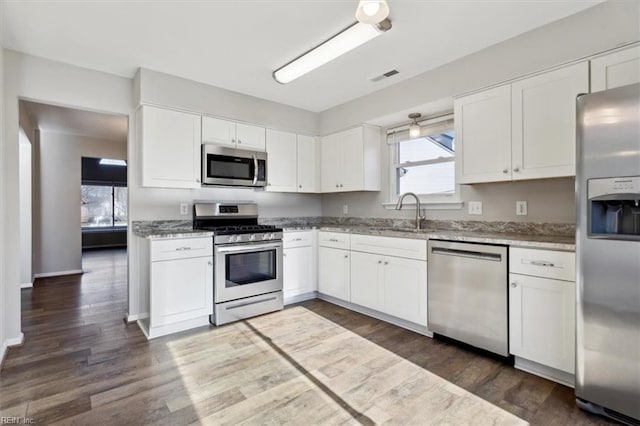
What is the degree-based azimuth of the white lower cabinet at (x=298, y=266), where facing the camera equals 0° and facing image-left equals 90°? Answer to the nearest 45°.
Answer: approximately 315°

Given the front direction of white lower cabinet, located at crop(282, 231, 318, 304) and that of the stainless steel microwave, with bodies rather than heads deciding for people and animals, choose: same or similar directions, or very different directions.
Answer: same or similar directions

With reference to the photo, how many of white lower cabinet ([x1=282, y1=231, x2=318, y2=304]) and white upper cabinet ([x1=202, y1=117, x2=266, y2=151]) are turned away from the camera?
0

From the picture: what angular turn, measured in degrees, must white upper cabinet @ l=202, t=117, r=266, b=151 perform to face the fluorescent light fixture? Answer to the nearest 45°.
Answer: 0° — it already faces it

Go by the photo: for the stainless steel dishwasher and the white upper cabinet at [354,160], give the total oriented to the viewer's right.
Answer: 0

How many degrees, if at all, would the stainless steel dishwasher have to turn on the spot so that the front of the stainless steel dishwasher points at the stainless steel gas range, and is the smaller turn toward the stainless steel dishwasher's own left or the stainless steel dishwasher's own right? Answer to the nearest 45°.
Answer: approximately 45° to the stainless steel dishwasher's own right

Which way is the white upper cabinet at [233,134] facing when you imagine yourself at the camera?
facing the viewer and to the right of the viewer

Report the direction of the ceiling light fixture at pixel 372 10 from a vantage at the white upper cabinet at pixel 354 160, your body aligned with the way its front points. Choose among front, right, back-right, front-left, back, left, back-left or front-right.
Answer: front-left

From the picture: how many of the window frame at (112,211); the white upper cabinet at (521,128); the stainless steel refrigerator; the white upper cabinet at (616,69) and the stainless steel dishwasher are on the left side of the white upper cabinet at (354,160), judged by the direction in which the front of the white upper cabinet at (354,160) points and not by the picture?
4

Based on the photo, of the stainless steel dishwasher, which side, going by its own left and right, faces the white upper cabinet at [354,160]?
right
